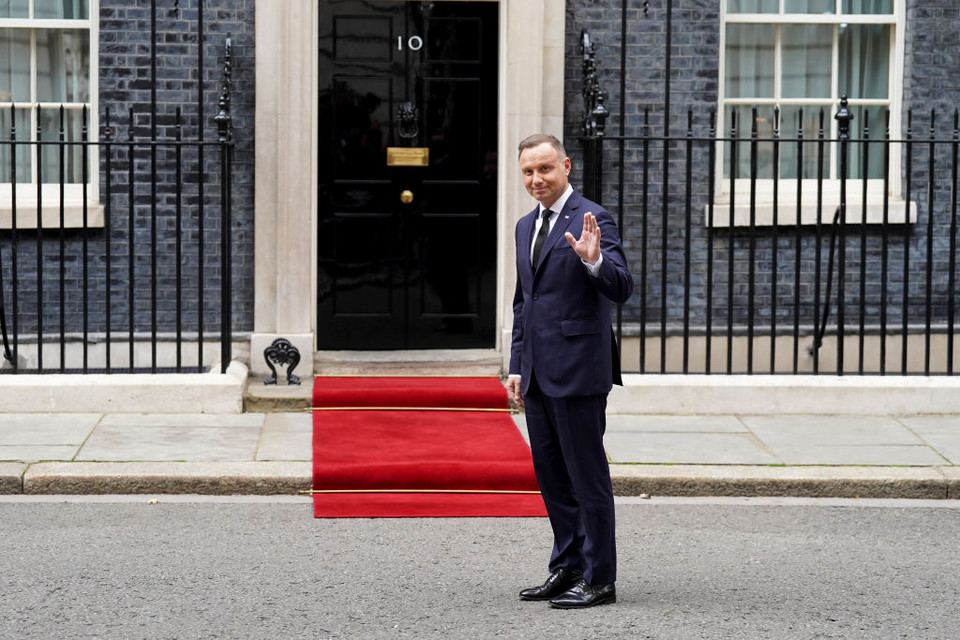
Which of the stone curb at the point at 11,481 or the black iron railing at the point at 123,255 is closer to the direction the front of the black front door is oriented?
the stone curb

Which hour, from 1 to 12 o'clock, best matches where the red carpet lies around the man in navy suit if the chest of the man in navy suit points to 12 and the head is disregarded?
The red carpet is roughly at 4 o'clock from the man in navy suit.

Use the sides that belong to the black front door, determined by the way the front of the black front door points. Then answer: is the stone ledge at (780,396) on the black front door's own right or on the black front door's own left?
on the black front door's own left

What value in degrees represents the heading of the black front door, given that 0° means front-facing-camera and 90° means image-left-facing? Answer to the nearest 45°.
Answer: approximately 0°

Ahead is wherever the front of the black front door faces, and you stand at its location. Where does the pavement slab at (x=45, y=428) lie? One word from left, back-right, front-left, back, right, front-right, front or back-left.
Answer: front-right

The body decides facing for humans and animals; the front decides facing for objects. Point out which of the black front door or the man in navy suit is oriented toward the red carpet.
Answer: the black front door

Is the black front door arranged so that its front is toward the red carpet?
yes

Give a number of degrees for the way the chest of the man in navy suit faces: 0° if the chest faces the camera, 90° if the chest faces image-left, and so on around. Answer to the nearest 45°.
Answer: approximately 45°

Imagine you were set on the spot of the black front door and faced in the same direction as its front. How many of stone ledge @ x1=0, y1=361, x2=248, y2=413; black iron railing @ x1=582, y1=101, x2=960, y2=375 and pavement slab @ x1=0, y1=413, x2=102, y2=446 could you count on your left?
1

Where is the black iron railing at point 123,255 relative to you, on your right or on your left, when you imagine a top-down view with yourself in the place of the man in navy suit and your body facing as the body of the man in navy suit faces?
on your right

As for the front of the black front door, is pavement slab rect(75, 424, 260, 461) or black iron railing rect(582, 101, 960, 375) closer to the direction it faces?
the pavement slab
